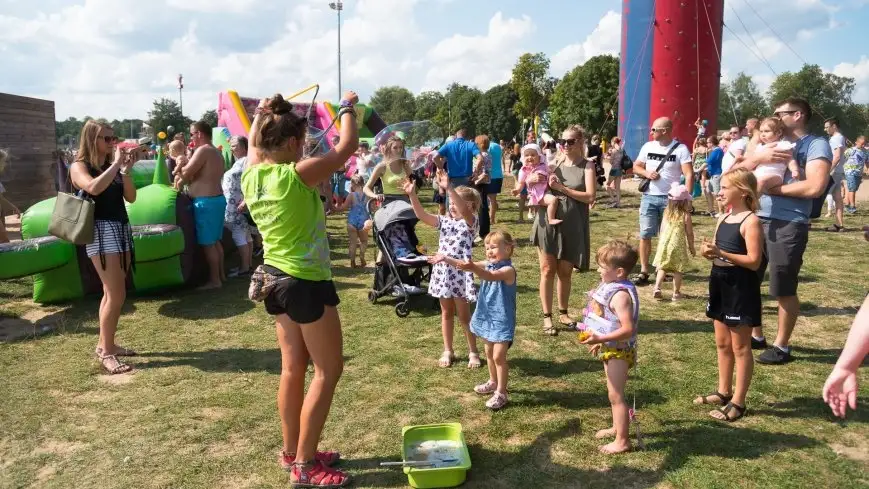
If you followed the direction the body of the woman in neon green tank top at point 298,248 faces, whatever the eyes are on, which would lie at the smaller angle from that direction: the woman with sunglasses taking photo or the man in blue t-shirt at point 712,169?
the man in blue t-shirt

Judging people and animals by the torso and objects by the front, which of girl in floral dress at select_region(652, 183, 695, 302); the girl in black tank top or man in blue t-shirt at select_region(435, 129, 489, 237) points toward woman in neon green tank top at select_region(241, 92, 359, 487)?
the girl in black tank top

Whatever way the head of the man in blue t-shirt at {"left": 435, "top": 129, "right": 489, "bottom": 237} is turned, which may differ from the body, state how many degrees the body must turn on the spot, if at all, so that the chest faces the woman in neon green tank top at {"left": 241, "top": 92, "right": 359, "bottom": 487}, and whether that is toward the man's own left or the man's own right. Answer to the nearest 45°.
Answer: approximately 180°

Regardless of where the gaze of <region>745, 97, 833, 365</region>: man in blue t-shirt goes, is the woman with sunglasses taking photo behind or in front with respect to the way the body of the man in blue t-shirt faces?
in front

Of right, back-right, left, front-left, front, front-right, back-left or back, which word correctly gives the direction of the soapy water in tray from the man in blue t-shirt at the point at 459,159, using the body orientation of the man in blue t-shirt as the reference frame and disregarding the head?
back

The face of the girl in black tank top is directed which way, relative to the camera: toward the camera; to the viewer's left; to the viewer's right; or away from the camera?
to the viewer's left

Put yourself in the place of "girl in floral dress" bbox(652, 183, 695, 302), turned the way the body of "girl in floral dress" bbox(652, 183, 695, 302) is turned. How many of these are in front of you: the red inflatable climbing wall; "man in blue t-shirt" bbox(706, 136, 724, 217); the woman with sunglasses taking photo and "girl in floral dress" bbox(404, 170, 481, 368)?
2
